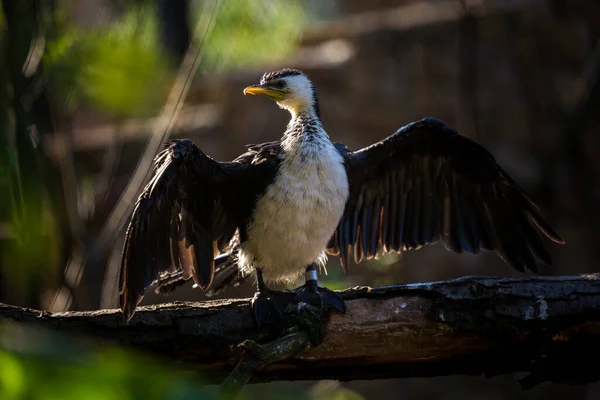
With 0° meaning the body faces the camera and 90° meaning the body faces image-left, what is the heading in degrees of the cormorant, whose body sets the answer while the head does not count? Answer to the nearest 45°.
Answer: approximately 315°
